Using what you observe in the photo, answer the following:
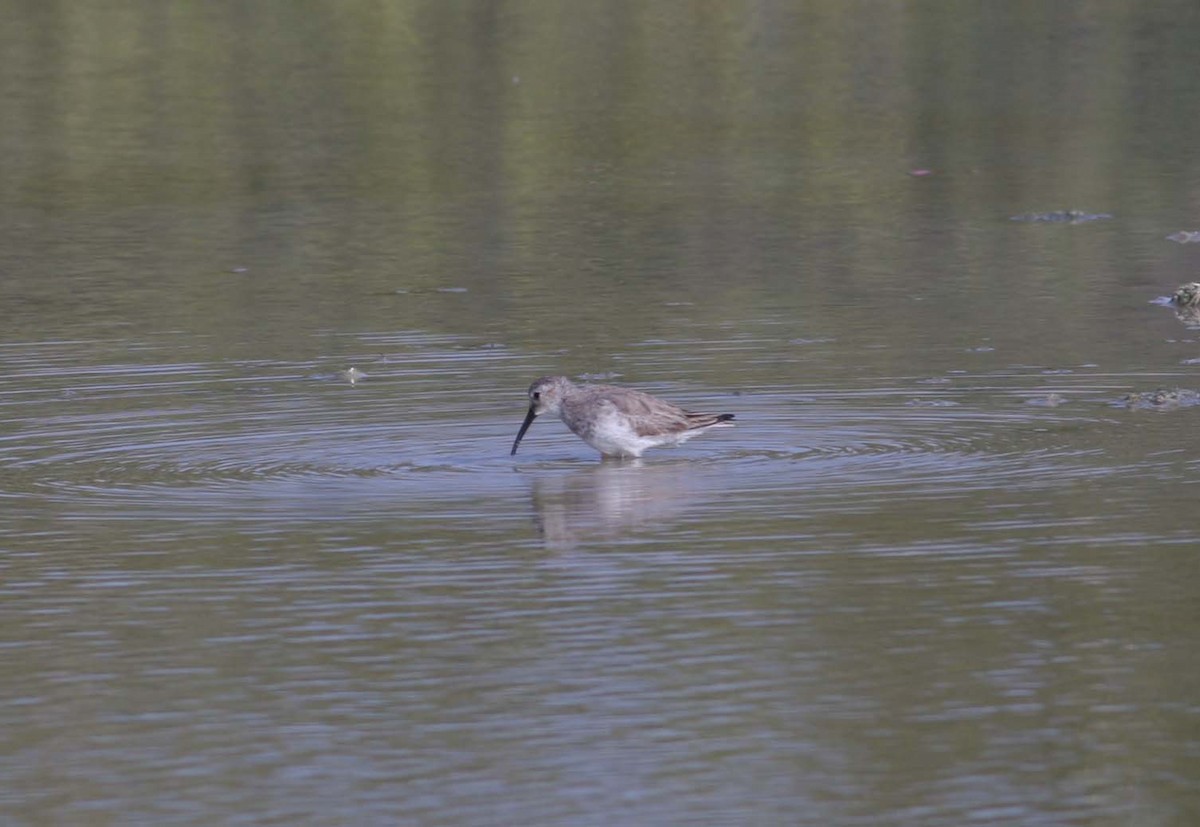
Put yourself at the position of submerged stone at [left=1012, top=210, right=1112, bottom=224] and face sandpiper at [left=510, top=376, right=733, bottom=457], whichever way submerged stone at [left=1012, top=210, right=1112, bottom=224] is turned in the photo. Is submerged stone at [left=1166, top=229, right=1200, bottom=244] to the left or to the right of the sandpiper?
left

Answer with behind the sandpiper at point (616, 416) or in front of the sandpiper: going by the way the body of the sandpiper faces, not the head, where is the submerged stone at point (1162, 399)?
behind

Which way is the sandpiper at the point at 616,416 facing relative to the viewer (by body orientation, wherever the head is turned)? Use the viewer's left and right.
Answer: facing to the left of the viewer

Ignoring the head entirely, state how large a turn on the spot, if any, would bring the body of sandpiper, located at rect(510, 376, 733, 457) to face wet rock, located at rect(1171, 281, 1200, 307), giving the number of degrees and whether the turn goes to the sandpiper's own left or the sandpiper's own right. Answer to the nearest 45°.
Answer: approximately 135° to the sandpiper's own right

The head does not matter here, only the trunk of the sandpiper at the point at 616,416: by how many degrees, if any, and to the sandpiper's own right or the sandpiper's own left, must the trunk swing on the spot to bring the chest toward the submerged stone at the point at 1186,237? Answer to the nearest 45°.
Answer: approximately 135° to the sandpiper's own right

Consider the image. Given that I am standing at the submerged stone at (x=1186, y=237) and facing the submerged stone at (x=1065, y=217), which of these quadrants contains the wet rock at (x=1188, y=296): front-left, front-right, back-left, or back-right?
back-left

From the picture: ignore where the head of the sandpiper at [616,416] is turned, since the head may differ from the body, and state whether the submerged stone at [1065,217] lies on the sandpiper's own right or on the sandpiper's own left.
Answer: on the sandpiper's own right
